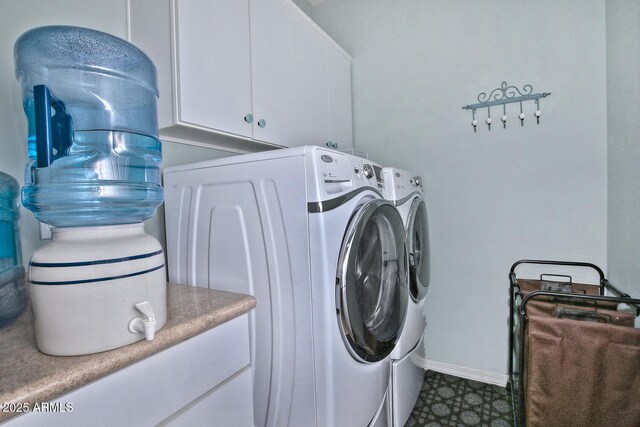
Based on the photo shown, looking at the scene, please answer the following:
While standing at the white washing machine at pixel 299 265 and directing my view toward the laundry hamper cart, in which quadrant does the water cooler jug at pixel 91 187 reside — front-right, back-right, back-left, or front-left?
back-right

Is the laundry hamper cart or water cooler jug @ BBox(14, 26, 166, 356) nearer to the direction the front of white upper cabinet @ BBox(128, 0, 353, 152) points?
the laundry hamper cart

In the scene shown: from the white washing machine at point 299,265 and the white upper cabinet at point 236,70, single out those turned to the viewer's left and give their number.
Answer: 0

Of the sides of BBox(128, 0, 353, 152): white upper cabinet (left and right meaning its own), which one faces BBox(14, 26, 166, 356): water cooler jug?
right

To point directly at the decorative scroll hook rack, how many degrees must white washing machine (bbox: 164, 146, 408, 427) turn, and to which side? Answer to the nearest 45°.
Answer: approximately 90° to its left

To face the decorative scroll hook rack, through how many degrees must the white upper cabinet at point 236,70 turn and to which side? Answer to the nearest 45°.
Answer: approximately 45° to its left

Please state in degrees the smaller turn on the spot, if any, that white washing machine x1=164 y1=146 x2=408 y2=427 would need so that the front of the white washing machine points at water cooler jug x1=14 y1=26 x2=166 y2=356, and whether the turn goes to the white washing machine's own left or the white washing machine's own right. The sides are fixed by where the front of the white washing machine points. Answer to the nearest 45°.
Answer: approximately 90° to the white washing machine's own right

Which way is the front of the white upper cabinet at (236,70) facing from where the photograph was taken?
facing the viewer and to the right of the viewer
